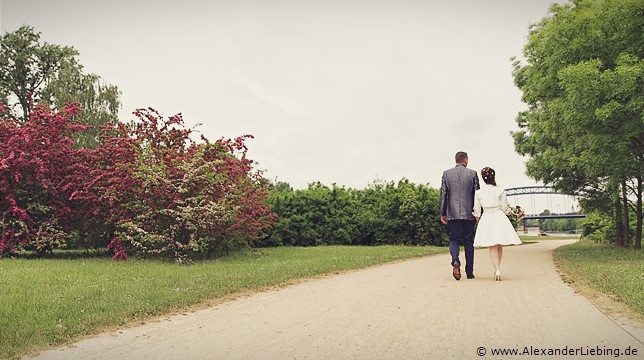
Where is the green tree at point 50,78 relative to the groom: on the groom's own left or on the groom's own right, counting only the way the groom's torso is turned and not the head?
on the groom's own left

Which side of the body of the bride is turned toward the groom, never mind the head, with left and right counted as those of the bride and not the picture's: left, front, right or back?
left

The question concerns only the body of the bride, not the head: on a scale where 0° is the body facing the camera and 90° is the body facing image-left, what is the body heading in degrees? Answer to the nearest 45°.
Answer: approximately 180°

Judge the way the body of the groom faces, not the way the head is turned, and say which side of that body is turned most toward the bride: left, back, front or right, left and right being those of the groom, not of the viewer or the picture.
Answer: right

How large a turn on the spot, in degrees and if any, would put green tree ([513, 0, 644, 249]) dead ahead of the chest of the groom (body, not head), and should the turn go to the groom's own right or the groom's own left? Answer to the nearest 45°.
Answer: approximately 45° to the groom's own right

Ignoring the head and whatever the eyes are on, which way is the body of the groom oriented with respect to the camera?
away from the camera

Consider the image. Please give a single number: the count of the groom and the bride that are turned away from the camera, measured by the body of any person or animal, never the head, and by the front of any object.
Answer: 2

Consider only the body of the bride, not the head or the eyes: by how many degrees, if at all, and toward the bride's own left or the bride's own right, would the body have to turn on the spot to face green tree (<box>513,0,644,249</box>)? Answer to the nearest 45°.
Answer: approximately 45° to the bride's own right
